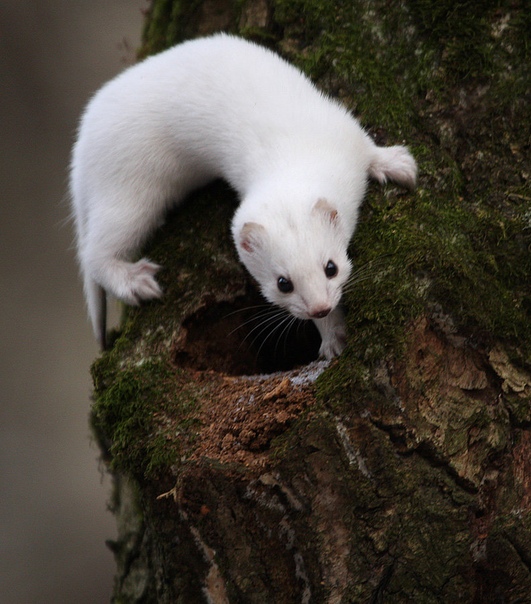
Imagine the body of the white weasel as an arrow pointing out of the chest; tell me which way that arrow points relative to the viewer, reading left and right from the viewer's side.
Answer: facing the viewer and to the right of the viewer
